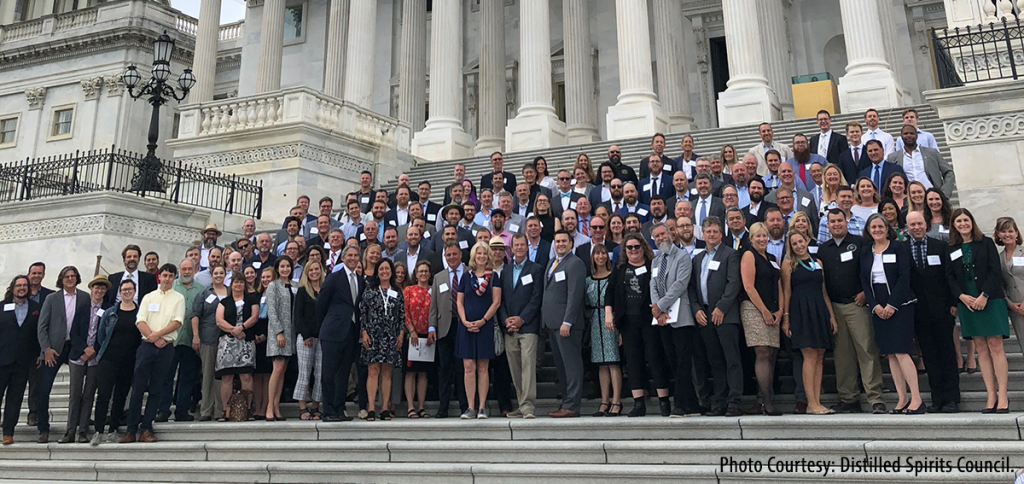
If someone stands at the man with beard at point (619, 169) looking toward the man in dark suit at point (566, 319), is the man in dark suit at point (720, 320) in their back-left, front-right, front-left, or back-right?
front-left

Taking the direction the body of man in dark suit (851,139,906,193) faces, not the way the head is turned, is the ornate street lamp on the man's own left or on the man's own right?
on the man's own right

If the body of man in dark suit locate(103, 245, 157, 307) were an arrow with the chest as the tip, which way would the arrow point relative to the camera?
toward the camera

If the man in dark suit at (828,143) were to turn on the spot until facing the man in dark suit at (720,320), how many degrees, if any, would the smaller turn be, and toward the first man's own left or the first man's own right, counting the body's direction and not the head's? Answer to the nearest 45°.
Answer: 0° — they already face them

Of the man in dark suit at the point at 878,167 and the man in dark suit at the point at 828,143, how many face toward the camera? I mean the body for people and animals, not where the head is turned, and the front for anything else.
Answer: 2

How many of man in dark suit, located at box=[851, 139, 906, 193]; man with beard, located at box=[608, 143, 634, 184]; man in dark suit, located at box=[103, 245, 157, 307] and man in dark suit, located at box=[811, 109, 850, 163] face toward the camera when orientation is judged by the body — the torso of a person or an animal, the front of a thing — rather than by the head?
4

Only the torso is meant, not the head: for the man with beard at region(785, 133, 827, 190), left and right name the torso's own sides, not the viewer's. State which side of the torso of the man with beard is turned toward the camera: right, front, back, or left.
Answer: front
